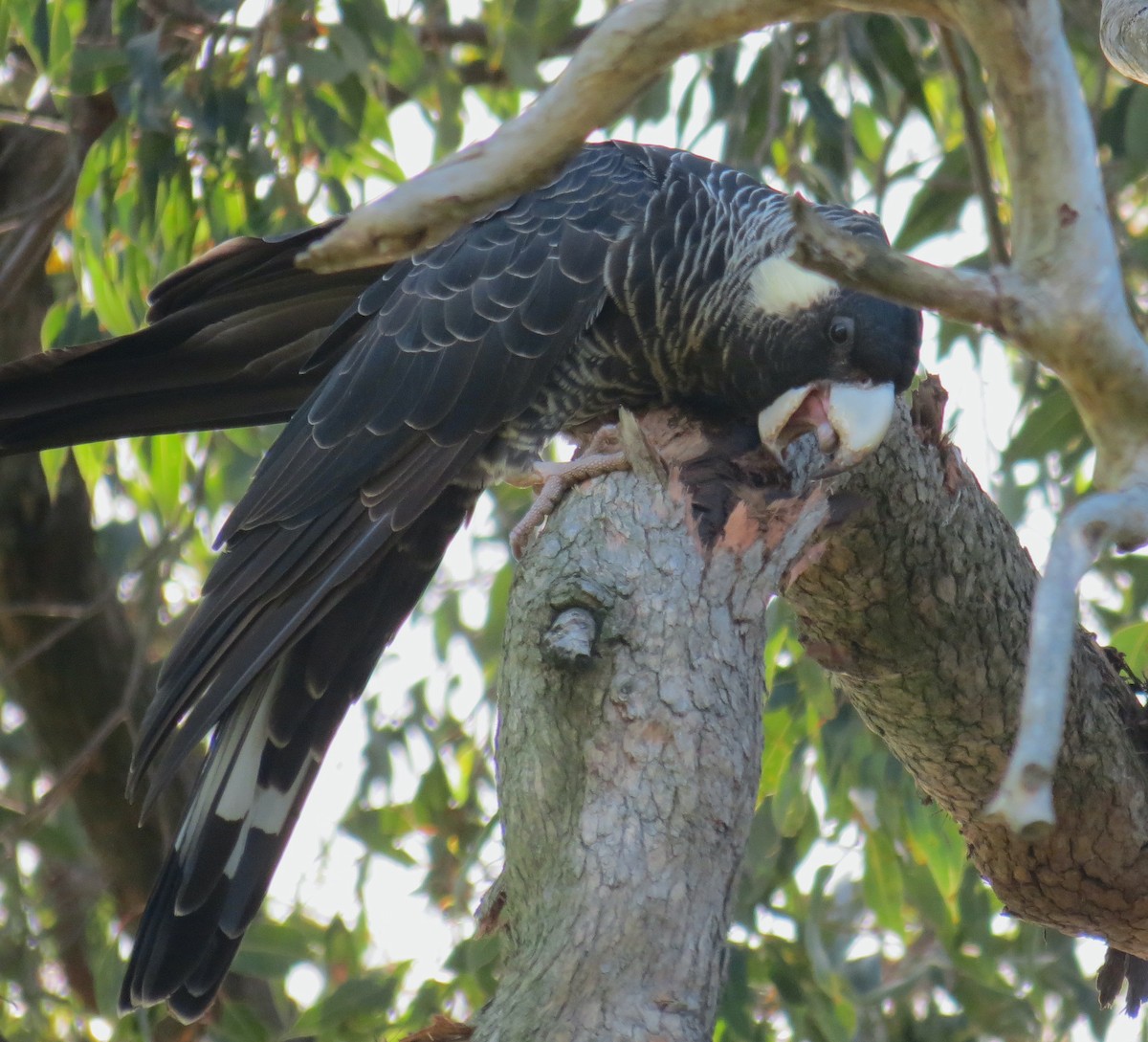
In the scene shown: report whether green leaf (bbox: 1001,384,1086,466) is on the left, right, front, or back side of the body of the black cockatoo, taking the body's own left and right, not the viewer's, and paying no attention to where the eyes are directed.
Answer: front

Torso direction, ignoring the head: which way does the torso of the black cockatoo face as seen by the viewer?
to the viewer's right

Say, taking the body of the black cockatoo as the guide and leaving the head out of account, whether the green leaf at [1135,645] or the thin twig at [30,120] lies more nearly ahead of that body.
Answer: the green leaf
